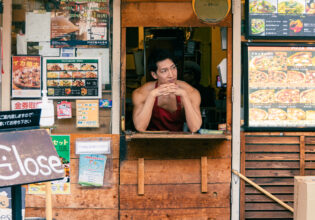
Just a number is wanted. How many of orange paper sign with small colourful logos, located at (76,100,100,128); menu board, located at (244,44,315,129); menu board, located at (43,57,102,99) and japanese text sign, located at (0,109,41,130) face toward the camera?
4

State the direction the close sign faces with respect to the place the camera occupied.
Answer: facing the viewer

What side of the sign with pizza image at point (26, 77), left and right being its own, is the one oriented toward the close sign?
front

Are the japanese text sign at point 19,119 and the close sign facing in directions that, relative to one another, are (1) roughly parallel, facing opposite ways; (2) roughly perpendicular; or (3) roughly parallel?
roughly parallel

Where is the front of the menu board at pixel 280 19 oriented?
toward the camera

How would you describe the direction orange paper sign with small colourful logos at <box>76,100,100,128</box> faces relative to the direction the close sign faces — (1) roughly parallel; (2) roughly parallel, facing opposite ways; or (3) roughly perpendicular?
roughly parallel

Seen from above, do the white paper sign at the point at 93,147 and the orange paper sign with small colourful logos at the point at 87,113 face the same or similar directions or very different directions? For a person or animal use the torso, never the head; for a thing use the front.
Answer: same or similar directions

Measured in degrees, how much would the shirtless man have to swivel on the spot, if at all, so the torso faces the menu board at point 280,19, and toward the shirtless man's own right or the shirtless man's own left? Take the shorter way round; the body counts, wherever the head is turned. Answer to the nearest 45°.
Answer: approximately 90° to the shirtless man's own left

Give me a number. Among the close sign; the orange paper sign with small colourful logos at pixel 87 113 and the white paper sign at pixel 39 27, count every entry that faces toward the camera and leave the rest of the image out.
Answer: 3

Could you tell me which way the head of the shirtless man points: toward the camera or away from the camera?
toward the camera

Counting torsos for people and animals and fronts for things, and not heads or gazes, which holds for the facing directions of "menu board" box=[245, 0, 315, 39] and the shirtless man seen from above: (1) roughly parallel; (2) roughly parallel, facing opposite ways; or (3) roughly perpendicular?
roughly parallel

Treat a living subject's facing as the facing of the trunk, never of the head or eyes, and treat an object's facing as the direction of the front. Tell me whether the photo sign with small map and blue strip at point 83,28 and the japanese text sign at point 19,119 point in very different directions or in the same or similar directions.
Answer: same or similar directions

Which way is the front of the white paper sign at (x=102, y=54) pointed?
toward the camera

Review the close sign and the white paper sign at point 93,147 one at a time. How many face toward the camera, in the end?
2

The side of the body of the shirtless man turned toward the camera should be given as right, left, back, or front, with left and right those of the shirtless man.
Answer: front
